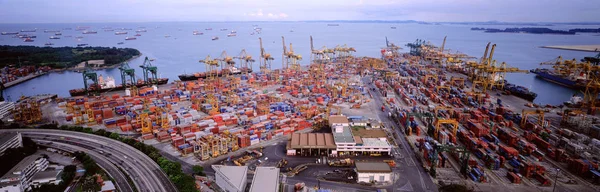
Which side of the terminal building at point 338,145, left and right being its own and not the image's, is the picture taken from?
front

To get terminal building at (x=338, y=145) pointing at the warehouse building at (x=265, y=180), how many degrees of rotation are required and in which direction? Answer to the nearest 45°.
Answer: approximately 45° to its right

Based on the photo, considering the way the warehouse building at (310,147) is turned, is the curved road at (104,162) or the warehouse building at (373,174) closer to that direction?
the warehouse building

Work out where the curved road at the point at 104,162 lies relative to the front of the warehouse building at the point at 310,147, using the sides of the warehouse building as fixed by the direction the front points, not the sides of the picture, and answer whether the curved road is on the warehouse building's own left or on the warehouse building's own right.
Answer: on the warehouse building's own right

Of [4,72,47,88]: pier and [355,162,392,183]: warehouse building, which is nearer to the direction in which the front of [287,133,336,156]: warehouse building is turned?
the warehouse building

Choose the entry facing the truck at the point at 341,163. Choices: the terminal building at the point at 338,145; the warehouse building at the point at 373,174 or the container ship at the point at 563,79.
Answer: the terminal building

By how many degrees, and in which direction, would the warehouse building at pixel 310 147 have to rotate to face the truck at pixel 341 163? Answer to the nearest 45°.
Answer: approximately 45° to its left

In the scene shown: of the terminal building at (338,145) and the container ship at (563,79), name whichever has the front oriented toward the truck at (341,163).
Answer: the terminal building

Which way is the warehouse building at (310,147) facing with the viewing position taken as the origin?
facing the viewer

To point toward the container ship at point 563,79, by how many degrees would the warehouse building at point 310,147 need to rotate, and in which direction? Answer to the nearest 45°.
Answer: approximately 135° to its left

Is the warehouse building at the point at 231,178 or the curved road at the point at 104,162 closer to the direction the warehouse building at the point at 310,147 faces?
the warehouse building

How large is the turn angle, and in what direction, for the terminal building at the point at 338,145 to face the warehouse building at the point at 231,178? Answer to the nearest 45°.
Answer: approximately 45° to its right
